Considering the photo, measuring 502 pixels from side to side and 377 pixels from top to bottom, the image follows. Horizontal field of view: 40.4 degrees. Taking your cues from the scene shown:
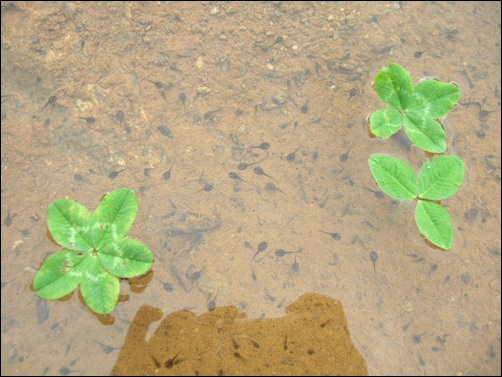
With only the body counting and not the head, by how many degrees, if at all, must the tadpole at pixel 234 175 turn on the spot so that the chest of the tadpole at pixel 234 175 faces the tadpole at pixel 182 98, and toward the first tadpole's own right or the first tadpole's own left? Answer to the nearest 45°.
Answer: approximately 45° to the first tadpole's own right

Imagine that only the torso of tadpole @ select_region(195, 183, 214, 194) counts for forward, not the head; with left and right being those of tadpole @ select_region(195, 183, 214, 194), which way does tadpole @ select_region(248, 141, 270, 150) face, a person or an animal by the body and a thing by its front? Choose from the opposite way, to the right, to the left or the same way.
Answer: the same way

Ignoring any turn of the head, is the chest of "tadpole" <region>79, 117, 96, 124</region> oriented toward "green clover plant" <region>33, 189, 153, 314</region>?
no

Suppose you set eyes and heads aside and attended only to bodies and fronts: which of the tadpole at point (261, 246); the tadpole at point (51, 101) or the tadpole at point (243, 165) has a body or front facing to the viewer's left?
the tadpole at point (243, 165)

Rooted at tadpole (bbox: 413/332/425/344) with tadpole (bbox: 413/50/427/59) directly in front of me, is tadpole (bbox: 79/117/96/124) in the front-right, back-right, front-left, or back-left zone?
front-left

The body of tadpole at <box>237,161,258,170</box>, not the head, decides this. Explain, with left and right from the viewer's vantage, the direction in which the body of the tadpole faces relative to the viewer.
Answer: facing to the left of the viewer
